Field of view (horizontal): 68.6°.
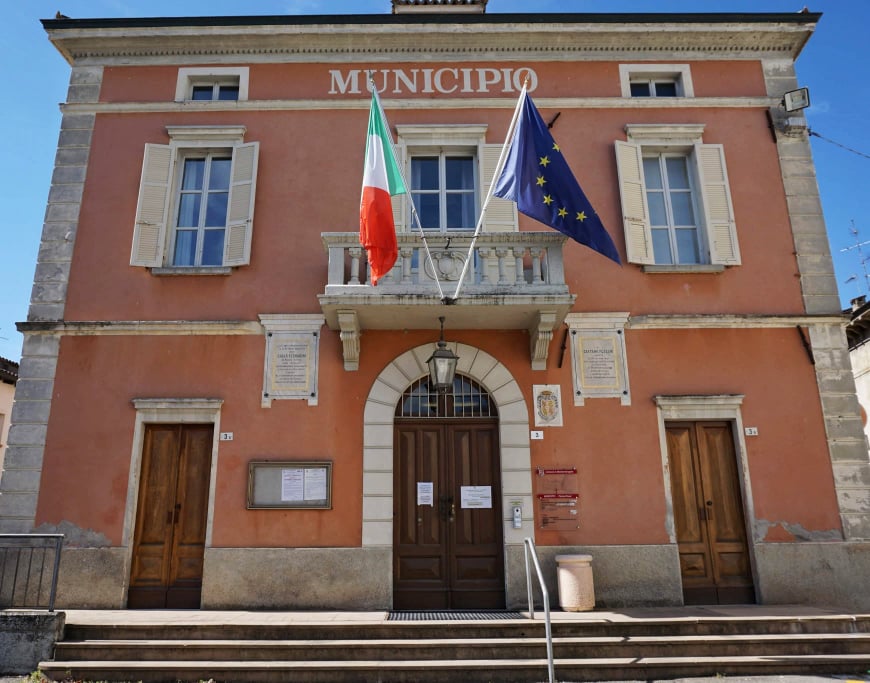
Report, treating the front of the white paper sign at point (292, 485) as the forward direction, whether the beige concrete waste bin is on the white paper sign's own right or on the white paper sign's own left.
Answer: on the white paper sign's own left

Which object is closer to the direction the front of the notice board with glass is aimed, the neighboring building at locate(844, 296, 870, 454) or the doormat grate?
the doormat grate

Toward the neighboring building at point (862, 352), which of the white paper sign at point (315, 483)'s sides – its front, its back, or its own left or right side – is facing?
left

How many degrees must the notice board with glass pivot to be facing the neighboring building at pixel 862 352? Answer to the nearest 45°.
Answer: approximately 90° to its left

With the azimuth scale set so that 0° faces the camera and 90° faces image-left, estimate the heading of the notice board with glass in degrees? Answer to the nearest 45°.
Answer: approximately 0°

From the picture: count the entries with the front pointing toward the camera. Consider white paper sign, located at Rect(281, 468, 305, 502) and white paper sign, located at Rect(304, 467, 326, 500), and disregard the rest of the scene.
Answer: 2

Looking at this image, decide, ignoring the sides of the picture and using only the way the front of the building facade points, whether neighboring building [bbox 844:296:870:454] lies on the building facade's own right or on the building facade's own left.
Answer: on the building facade's own left

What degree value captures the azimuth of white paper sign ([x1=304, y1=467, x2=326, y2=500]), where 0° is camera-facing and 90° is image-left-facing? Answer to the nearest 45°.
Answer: approximately 0°

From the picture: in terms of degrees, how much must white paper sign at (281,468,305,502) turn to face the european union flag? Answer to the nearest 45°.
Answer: approximately 45° to its left

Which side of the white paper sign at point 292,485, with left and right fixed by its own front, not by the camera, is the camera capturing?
front
